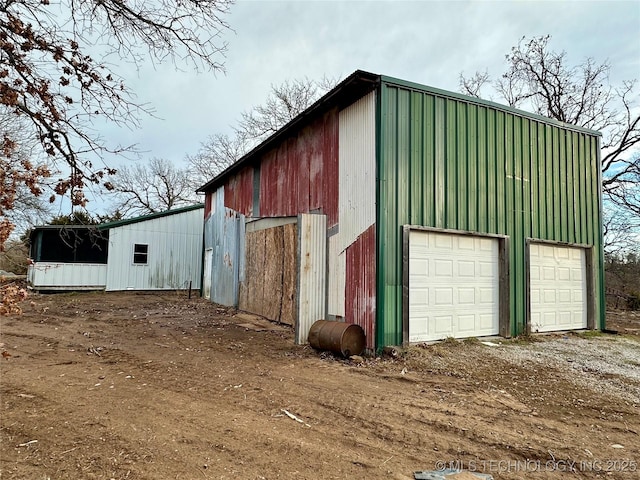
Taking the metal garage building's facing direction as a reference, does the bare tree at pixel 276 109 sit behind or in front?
behind

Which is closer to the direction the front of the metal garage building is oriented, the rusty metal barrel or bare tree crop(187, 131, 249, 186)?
the rusty metal barrel

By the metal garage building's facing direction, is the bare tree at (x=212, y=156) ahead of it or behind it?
behind

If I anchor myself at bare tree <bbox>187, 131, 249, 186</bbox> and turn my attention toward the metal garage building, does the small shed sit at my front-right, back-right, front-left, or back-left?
front-right

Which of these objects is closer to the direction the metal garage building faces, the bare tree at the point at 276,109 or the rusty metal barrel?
the rusty metal barrel

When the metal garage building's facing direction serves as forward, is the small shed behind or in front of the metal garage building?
behind

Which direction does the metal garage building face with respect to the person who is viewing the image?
facing the viewer and to the right of the viewer
